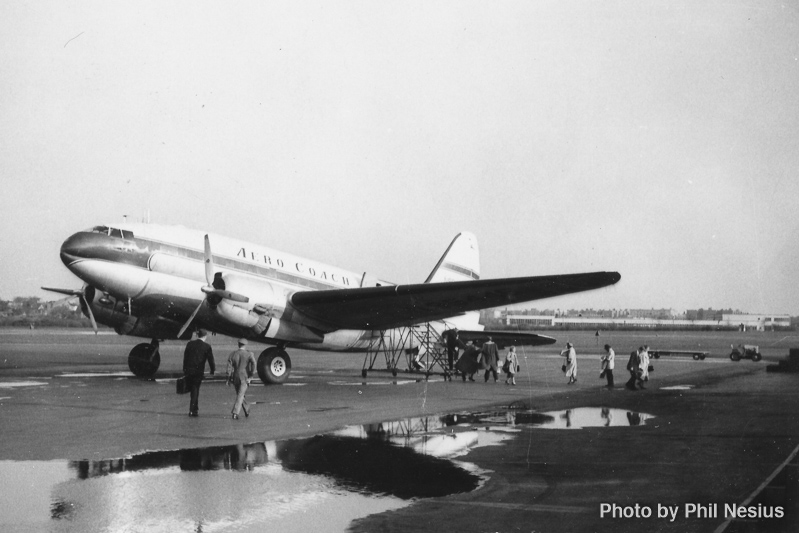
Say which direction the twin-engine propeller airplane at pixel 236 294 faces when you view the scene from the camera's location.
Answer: facing the viewer and to the left of the viewer

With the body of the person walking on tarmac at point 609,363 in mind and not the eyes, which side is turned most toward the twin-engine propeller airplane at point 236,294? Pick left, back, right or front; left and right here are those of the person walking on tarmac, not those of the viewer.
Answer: front

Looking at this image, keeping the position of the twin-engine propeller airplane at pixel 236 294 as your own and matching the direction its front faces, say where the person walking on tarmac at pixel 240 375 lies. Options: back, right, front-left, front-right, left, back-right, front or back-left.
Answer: front-left

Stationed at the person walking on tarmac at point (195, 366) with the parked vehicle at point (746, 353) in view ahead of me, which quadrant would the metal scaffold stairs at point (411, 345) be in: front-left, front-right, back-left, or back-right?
front-left

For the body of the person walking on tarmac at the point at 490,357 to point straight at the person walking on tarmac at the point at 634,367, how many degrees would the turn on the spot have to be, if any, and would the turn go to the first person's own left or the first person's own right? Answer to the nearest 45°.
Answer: approximately 135° to the first person's own right

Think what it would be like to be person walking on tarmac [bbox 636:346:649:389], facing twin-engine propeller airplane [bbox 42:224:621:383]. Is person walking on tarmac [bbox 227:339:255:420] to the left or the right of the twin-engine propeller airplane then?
left

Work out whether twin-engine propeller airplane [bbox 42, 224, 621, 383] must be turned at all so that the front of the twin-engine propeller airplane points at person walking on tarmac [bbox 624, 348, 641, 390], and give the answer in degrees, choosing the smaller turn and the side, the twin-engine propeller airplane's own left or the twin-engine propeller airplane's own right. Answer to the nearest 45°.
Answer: approximately 135° to the twin-engine propeller airplane's own left

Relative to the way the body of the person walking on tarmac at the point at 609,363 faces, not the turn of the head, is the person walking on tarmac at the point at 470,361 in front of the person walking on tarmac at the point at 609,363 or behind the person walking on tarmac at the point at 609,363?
in front

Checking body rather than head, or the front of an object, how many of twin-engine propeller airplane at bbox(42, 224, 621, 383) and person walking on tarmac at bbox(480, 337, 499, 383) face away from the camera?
1

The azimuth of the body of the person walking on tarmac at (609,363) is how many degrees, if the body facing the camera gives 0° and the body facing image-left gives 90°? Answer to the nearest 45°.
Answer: approximately 90°

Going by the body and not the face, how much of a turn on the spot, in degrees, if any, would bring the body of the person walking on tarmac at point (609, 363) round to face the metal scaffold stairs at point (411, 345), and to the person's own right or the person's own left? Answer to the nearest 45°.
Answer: approximately 45° to the person's own right

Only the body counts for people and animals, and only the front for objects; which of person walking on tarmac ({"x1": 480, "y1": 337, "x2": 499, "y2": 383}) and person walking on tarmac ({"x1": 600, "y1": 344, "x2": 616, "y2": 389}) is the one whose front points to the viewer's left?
person walking on tarmac ({"x1": 600, "y1": 344, "x2": 616, "y2": 389})

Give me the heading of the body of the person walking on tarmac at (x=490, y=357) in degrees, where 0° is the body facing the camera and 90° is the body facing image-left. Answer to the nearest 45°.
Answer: approximately 180°
